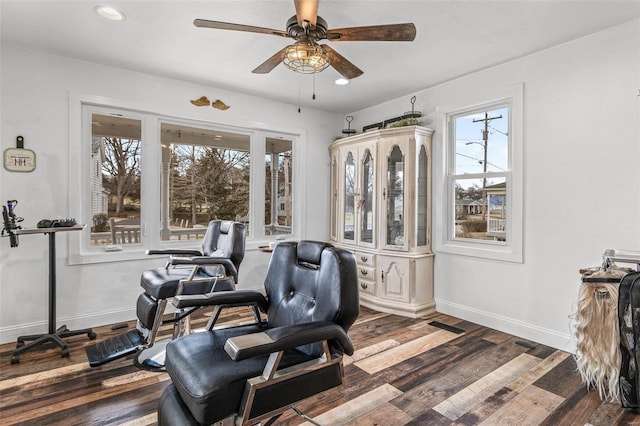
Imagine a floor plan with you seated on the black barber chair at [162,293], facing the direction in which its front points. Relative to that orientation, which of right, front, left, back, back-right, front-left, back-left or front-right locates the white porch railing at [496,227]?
back-left

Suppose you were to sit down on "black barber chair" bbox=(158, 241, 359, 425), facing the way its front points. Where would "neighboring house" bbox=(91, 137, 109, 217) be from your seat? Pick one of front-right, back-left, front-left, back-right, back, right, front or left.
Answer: right

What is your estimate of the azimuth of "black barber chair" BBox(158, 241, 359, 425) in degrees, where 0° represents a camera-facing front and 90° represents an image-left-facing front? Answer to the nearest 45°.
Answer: approximately 45°

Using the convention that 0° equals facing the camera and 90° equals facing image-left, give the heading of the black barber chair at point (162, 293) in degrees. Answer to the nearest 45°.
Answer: approximately 45°

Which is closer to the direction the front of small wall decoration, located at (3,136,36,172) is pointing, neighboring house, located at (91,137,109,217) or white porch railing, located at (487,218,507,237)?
the white porch railing

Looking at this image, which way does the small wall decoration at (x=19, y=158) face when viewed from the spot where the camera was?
facing the viewer

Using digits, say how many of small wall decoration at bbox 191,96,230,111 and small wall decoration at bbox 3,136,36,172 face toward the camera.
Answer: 2

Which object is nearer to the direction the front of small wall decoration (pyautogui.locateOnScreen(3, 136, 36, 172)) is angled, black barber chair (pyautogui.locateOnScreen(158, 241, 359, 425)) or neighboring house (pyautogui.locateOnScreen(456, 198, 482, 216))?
the black barber chair

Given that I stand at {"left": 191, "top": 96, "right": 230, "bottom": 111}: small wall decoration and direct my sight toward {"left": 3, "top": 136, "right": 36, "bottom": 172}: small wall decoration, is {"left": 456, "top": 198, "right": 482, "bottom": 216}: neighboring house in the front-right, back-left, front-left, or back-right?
back-right

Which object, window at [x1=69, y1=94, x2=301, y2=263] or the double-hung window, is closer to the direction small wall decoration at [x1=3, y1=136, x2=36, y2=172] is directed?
the double-hung window

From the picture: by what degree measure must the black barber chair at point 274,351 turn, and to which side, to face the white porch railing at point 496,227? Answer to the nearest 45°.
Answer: approximately 180°

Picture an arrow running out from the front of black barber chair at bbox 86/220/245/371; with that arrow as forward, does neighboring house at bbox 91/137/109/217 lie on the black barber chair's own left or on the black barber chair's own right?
on the black barber chair's own right
